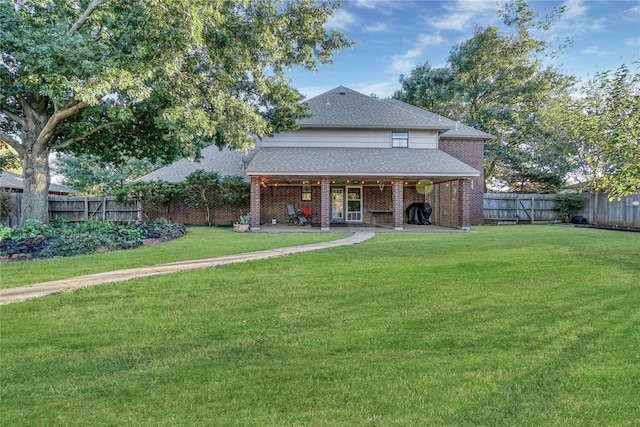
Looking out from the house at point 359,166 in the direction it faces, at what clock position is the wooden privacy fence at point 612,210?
The wooden privacy fence is roughly at 9 o'clock from the house.

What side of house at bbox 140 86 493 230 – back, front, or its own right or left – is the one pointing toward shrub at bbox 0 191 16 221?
left

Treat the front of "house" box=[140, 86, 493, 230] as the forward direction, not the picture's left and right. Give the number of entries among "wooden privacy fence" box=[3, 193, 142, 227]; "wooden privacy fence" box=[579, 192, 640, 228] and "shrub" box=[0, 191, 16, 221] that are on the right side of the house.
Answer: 1

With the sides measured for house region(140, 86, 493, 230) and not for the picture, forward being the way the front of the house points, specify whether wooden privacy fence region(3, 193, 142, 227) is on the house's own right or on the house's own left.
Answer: on the house's own left
